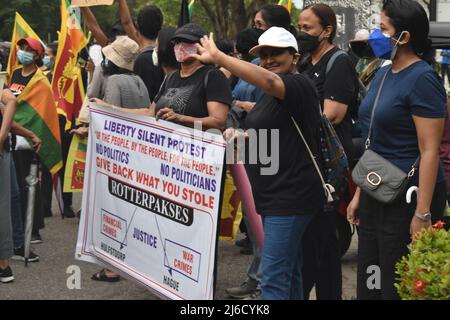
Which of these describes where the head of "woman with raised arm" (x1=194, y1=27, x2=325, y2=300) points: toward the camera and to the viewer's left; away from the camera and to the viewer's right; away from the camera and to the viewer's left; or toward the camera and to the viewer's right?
toward the camera and to the viewer's left

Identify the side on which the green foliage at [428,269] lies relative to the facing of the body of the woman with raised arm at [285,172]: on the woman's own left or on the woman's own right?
on the woman's own left
